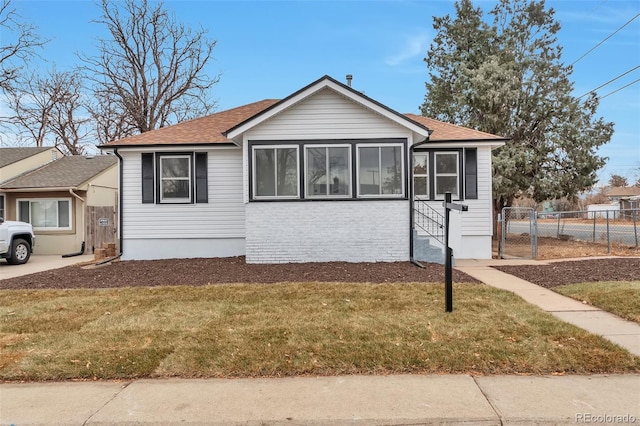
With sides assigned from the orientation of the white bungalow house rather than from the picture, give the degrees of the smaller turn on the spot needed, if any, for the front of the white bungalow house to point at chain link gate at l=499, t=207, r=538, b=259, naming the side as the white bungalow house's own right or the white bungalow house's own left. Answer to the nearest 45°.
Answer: approximately 135° to the white bungalow house's own left

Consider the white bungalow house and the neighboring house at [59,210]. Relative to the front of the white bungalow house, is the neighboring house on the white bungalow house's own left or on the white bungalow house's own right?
on the white bungalow house's own right

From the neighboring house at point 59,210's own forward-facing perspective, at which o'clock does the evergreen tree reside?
The evergreen tree is roughly at 10 o'clock from the neighboring house.

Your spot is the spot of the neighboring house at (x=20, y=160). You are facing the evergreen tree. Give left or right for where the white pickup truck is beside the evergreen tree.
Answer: right

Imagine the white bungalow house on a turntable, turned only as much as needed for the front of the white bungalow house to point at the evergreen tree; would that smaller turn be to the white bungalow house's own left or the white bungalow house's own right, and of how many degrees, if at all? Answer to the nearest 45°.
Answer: approximately 135° to the white bungalow house's own left

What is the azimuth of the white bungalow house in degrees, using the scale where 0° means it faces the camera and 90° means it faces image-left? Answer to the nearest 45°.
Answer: approximately 0°

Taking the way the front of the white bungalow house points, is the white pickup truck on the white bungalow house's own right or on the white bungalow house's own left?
on the white bungalow house's own right

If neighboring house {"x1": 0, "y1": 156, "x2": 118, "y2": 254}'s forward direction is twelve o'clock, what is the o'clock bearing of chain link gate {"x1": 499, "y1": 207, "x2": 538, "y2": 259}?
The chain link gate is roughly at 10 o'clock from the neighboring house.

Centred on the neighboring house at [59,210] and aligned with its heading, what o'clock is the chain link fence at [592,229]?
The chain link fence is roughly at 10 o'clock from the neighboring house.

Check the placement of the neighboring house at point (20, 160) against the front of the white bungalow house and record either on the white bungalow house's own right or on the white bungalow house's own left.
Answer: on the white bungalow house's own right

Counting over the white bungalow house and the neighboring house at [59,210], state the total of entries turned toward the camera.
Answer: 2
